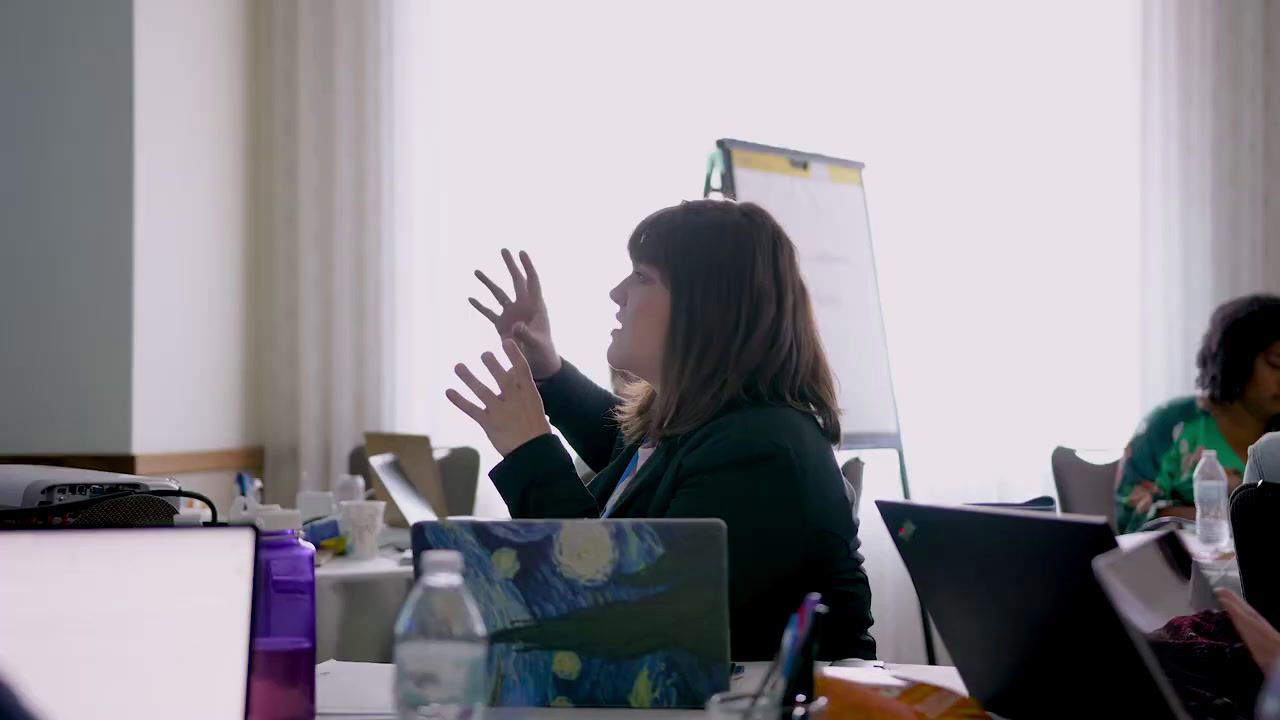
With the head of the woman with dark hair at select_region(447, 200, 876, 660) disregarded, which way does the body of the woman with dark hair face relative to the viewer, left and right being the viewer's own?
facing to the left of the viewer

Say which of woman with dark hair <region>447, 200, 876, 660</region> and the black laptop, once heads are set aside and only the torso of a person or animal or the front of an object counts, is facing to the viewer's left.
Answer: the woman with dark hair

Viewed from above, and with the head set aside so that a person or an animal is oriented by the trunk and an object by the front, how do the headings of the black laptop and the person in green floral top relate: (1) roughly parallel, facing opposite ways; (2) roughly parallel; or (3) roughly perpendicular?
roughly perpendicular

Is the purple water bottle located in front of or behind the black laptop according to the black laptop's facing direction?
behind

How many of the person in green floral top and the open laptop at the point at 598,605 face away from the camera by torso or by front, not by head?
1

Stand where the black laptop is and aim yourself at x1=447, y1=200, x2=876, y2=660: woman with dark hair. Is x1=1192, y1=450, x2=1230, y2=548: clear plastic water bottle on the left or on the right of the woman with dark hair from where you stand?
right

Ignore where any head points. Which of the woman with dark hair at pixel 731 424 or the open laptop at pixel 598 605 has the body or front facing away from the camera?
the open laptop

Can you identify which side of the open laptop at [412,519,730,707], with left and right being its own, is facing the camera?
back

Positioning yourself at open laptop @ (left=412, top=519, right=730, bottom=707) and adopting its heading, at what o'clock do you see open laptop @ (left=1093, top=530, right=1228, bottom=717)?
open laptop @ (left=1093, top=530, right=1228, bottom=717) is roughly at 4 o'clock from open laptop @ (left=412, top=519, right=730, bottom=707).

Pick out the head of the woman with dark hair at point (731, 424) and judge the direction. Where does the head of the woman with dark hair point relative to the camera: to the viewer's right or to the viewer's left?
to the viewer's left

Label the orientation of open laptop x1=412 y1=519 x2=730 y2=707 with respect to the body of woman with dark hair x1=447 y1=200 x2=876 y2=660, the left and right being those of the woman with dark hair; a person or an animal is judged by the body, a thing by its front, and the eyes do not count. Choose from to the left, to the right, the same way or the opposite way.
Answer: to the right
